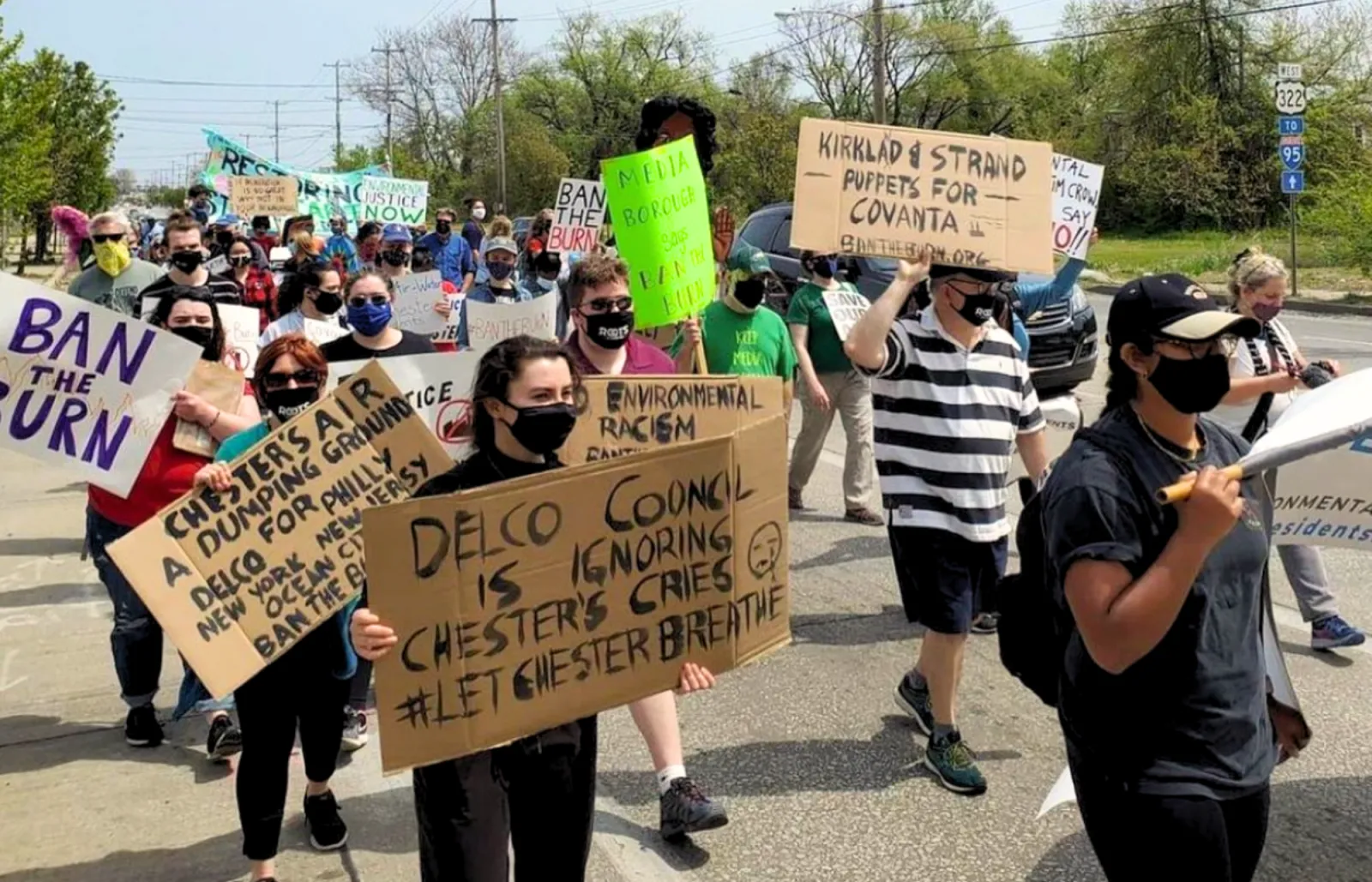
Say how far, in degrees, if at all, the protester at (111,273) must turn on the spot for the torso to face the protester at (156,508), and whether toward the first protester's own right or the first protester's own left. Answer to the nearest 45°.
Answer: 0° — they already face them

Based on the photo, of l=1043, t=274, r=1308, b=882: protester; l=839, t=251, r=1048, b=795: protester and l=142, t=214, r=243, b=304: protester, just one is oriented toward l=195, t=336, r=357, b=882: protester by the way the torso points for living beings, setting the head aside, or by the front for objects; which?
l=142, t=214, r=243, b=304: protester

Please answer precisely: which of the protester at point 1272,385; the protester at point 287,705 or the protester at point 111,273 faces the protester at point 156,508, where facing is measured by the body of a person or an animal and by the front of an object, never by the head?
the protester at point 111,273

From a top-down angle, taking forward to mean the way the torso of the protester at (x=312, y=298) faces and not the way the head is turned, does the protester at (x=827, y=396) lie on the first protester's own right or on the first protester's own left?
on the first protester's own left

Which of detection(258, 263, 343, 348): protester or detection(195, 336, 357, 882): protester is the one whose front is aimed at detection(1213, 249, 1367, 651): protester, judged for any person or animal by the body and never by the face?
detection(258, 263, 343, 348): protester

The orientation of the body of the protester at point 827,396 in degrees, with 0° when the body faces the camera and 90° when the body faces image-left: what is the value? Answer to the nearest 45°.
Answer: approximately 315°

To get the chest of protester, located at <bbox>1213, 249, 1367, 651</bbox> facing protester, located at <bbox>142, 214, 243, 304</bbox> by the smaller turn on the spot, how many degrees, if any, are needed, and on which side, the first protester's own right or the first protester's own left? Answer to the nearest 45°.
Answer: approximately 135° to the first protester's own right

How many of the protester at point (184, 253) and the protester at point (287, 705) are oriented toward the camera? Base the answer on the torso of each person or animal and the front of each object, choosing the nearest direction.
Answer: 2

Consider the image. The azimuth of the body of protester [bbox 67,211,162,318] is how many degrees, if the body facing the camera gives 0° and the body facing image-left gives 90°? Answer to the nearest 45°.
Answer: approximately 0°

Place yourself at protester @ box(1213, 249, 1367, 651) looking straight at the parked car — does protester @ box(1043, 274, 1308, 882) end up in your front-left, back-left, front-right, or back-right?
back-left
